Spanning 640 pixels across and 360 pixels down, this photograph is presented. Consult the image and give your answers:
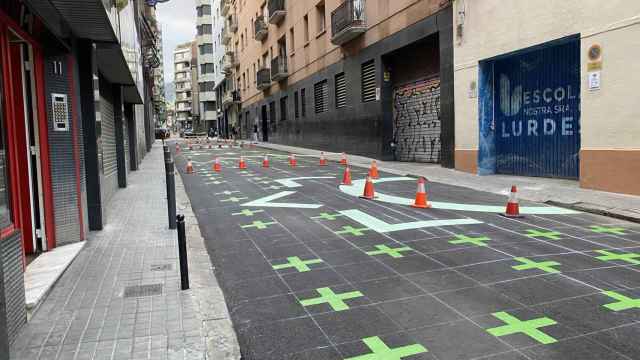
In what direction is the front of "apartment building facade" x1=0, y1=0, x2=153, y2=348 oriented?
to the viewer's right

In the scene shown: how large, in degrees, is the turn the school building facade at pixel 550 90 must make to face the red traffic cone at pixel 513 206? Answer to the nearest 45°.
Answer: approximately 45° to its left

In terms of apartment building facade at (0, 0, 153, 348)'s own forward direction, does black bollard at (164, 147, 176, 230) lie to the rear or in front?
in front

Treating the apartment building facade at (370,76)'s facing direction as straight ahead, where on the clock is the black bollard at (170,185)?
The black bollard is roughly at 11 o'clock from the apartment building facade.

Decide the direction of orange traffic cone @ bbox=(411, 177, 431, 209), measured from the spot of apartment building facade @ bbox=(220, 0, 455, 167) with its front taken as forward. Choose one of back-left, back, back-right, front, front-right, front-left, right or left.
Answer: front-left

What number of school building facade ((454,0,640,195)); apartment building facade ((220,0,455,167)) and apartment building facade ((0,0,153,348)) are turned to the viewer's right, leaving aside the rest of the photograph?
1

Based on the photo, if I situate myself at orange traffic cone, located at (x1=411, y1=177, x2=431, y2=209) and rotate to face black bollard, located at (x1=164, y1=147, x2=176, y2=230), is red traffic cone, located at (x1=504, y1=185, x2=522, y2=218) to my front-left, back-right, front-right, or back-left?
back-left

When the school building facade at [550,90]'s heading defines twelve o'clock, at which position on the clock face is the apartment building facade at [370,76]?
the apartment building facade at [370,76] is roughly at 3 o'clock from the school building facade at [550,90].

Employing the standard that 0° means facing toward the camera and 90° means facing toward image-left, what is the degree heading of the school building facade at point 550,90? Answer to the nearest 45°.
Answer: approximately 45°

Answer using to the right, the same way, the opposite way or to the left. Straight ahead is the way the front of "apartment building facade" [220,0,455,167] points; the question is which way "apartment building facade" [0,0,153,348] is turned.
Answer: the opposite way

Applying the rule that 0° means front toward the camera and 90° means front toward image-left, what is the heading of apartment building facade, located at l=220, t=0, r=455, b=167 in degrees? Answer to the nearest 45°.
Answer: approximately 45°

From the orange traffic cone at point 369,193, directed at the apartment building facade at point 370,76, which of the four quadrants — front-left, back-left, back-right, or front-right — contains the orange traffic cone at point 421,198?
back-right

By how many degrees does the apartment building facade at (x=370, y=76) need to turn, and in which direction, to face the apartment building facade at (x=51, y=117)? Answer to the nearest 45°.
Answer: approximately 45° to its left

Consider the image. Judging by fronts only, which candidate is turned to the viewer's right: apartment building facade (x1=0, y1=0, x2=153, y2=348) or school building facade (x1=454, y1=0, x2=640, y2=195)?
apartment building facade (x1=0, y1=0, x2=153, y2=348)

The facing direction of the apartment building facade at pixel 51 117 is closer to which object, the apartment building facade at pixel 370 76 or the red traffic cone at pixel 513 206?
the red traffic cone

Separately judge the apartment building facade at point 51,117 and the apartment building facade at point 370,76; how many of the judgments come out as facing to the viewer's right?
1

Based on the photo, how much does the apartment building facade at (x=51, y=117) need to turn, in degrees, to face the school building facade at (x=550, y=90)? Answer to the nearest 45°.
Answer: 0° — it already faces it

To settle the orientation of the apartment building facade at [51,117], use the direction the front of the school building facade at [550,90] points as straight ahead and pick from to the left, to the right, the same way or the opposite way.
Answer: the opposite way
